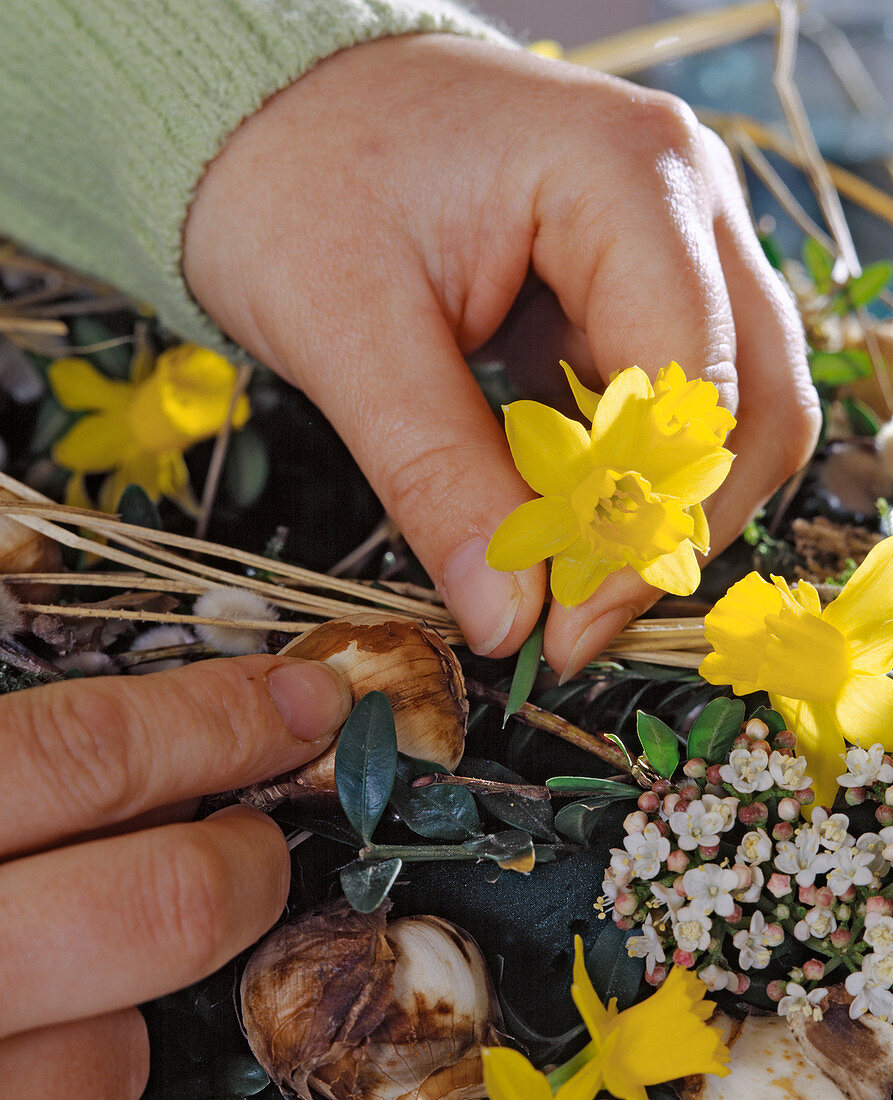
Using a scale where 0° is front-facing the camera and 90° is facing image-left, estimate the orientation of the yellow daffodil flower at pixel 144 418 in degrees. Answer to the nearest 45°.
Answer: approximately 315°

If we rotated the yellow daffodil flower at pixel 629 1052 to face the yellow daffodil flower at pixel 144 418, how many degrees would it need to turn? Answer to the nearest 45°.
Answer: approximately 135° to its left

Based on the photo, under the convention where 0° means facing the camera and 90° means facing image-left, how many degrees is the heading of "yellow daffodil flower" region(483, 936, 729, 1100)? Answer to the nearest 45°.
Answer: approximately 270°

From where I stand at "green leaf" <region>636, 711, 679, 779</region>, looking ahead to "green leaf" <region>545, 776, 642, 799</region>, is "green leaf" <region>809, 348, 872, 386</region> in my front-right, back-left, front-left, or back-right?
back-right
